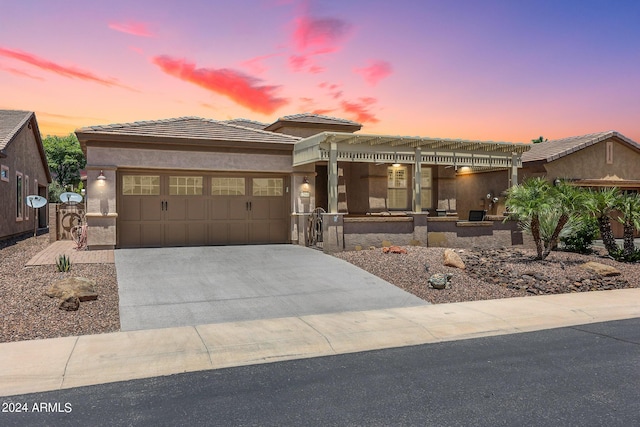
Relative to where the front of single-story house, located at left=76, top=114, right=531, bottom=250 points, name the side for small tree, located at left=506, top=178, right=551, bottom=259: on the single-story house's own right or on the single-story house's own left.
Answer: on the single-story house's own left

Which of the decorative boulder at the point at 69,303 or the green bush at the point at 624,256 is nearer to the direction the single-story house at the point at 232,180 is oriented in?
the decorative boulder

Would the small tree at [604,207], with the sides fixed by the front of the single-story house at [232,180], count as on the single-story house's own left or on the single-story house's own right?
on the single-story house's own left

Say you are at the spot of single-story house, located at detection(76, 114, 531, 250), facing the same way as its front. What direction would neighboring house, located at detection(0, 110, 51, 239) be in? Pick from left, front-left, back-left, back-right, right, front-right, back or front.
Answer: back-right

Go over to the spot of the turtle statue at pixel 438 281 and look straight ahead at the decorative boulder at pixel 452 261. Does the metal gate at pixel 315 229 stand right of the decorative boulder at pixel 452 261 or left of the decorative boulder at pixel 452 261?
left

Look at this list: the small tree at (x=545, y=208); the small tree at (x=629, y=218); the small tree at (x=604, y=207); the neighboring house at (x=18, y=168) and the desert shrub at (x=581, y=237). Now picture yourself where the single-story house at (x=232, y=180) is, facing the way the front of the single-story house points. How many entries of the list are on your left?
4

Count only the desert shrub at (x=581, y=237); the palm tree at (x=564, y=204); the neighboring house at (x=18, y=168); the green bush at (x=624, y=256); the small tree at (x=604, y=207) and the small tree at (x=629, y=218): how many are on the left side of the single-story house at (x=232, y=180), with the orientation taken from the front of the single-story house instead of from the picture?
5

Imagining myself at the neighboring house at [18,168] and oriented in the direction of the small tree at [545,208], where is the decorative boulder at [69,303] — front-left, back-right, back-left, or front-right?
front-right

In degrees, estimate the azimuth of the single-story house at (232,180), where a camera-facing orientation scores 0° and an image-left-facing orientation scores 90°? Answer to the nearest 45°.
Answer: approximately 0°

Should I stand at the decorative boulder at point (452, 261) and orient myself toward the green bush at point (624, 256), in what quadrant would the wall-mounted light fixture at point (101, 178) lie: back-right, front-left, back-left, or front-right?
back-left

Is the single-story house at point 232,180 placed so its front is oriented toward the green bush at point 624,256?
no

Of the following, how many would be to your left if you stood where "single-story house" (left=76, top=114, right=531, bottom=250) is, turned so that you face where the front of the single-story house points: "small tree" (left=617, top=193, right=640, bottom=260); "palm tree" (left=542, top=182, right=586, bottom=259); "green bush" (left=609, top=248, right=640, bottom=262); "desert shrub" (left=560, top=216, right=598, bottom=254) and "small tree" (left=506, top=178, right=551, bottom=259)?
5

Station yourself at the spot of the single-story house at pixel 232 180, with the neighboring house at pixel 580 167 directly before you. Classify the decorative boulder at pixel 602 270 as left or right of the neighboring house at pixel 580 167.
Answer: right

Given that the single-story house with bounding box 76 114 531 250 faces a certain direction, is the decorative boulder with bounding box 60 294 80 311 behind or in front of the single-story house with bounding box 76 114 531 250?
in front

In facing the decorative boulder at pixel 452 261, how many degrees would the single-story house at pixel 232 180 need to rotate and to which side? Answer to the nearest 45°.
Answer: approximately 45° to its left

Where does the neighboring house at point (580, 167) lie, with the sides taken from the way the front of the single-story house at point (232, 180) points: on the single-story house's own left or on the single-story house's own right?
on the single-story house's own left

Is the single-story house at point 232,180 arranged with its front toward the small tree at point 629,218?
no

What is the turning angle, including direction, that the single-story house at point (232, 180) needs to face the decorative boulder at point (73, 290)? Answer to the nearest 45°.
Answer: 0° — it already faces it
